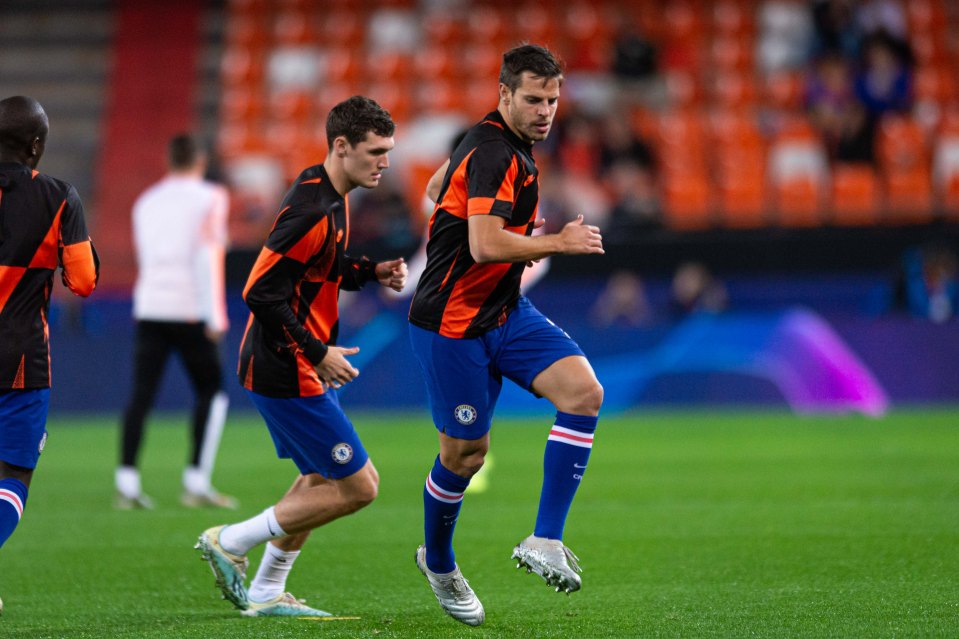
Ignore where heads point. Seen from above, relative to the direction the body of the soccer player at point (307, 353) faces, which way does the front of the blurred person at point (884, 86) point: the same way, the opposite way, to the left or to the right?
to the right

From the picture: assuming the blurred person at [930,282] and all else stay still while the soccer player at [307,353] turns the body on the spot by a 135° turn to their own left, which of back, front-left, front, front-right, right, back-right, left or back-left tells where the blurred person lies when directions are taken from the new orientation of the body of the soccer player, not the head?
right

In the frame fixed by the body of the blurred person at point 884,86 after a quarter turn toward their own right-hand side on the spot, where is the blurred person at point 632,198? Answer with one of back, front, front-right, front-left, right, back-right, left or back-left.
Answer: front-left

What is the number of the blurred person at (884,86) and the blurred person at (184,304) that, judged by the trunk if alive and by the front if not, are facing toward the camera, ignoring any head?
1

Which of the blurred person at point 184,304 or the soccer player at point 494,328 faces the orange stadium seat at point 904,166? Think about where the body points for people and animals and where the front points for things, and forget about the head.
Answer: the blurred person

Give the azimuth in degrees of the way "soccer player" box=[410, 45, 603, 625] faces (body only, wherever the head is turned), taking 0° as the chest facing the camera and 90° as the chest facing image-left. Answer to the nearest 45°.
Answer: approximately 315°

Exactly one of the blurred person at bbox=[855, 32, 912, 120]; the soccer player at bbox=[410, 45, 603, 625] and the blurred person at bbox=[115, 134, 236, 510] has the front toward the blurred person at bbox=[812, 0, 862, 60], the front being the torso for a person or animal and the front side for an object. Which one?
the blurred person at bbox=[115, 134, 236, 510]

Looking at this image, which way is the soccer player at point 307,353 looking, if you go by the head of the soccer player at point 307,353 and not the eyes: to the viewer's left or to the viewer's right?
to the viewer's right

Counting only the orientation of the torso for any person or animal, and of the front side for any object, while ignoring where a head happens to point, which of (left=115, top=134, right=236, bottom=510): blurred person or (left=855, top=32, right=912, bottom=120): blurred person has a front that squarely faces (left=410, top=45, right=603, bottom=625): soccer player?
(left=855, top=32, right=912, bottom=120): blurred person

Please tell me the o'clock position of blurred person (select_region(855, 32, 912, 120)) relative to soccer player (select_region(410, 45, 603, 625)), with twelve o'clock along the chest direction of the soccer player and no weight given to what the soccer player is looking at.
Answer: The blurred person is roughly at 8 o'clock from the soccer player.

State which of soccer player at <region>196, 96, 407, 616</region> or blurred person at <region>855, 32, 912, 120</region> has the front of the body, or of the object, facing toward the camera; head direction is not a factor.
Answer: the blurred person

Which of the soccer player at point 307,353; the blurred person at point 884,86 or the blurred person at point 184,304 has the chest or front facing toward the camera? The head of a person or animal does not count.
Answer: the blurred person at point 884,86

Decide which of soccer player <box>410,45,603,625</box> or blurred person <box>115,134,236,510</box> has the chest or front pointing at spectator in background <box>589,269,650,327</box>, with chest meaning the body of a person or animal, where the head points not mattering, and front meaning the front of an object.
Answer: the blurred person

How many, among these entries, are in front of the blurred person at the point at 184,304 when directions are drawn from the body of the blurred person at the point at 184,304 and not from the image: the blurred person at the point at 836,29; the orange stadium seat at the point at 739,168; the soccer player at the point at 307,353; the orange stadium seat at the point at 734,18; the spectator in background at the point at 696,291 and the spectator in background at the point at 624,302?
5

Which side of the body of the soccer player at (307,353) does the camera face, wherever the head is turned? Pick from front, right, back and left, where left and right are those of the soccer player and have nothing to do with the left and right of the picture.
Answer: right

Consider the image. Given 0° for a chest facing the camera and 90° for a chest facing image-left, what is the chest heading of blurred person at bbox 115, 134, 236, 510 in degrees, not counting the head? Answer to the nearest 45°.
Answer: approximately 225°

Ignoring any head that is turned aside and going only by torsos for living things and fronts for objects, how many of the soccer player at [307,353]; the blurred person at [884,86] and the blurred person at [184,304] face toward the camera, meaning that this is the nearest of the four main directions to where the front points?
1

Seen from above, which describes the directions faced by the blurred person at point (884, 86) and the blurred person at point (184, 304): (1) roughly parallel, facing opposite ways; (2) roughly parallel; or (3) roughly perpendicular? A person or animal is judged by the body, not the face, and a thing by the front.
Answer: roughly parallel, facing opposite ways

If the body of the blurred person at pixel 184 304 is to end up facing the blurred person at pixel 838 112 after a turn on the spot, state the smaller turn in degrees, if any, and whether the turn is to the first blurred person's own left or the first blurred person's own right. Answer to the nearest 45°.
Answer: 0° — they already face them

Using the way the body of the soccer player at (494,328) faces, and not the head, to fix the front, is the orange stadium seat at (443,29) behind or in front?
behind

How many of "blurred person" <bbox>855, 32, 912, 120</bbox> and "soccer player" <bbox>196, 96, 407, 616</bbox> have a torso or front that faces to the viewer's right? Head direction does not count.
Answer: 1

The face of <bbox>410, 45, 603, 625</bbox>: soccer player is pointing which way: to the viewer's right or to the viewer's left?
to the viewer's right

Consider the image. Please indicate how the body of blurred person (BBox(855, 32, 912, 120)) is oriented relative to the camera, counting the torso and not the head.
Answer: toward the camera
